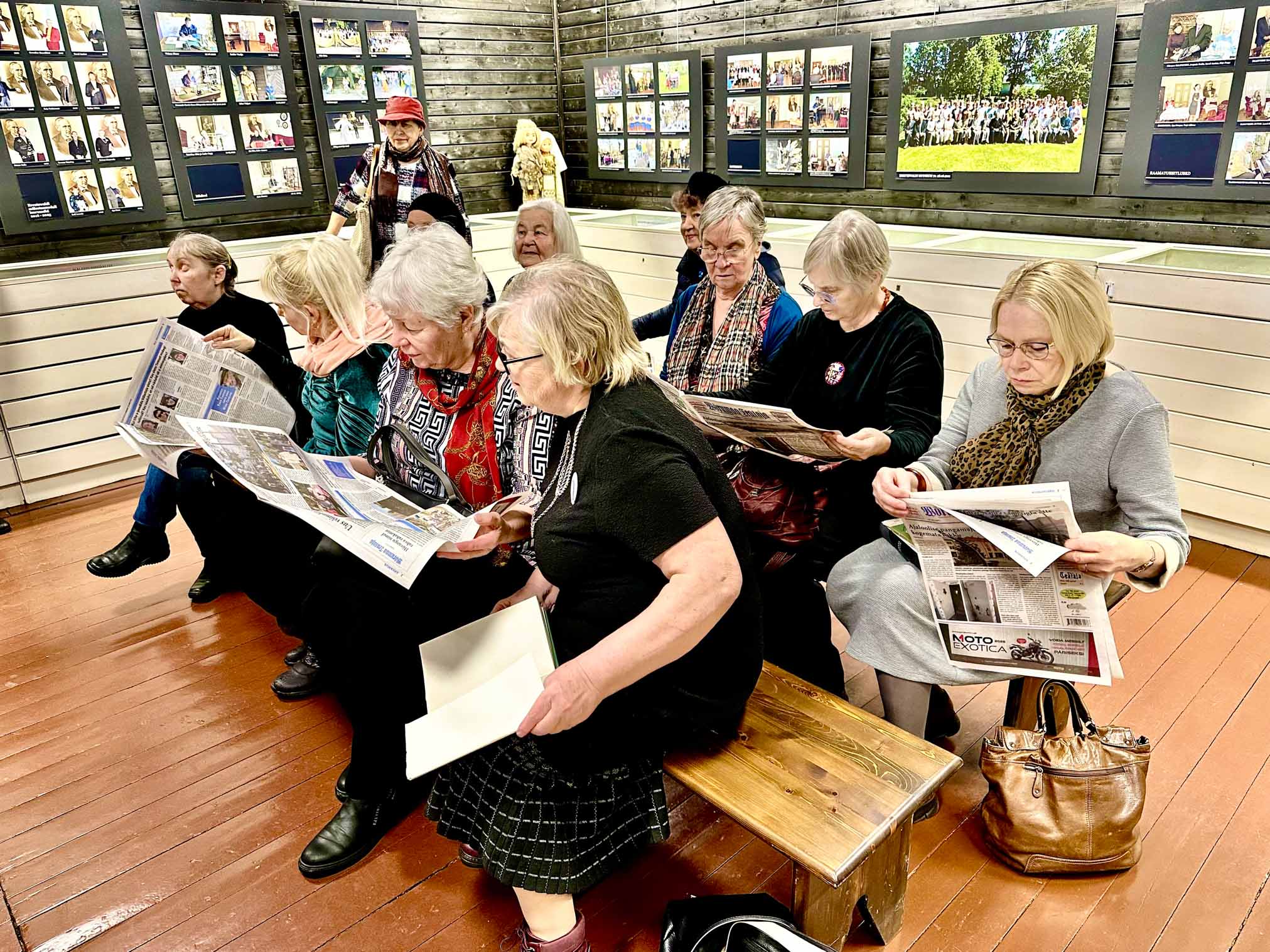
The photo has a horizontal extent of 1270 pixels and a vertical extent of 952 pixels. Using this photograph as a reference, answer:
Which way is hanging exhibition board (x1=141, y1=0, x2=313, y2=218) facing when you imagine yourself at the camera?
facing the viewer and to the right of the viewer

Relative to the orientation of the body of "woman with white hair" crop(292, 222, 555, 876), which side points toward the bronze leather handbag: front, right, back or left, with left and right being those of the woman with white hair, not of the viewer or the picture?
left

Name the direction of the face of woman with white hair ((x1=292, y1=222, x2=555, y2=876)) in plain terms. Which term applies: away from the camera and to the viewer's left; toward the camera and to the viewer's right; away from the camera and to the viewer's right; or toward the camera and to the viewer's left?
toward the camera and to the viewer's left

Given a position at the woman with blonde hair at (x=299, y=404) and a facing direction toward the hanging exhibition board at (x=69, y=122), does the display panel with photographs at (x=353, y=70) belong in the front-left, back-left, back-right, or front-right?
front-right

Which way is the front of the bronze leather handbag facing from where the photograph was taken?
facing the viewer

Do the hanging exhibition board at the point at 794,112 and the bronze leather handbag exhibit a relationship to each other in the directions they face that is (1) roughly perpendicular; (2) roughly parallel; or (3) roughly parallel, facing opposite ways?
roughly parallel

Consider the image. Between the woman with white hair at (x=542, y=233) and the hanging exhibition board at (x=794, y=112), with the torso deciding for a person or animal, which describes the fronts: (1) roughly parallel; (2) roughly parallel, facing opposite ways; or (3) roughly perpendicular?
roughly parallel

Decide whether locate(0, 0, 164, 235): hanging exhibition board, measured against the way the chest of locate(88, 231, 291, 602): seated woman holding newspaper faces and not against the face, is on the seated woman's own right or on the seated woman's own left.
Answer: on the seated woman's own right

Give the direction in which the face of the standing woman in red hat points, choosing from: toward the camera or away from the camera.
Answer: toward the camera

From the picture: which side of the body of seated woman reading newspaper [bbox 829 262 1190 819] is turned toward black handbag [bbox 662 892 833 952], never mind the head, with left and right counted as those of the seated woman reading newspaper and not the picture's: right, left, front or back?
front

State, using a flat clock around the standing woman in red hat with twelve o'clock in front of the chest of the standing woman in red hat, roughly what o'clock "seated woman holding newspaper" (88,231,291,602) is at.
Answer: The seated woman holding newspaper is roughly at 1 o'clock from the standing woman in red hat.

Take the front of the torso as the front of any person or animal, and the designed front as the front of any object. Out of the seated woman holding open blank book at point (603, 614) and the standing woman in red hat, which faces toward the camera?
the standing woman in red hat

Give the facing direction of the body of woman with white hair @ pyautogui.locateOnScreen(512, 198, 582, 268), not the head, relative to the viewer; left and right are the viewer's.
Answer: facing the viewer and to the left of the viewer

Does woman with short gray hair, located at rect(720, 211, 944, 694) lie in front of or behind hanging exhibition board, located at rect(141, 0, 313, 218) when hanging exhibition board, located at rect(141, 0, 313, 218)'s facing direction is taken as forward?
in front

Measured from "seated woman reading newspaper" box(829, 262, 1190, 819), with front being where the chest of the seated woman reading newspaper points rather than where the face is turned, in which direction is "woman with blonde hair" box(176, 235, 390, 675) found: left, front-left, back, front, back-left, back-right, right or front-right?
front-right

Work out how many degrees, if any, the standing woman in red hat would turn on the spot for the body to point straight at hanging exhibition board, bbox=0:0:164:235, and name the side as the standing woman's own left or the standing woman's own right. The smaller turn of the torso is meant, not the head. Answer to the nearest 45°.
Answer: approximately 135° to the standing woman's own right

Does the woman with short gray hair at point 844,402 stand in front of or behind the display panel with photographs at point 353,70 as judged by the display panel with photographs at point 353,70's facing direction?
in front

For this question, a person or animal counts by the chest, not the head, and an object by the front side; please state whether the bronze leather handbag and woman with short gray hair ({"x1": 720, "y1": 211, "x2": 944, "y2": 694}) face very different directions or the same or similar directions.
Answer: same or similar directions

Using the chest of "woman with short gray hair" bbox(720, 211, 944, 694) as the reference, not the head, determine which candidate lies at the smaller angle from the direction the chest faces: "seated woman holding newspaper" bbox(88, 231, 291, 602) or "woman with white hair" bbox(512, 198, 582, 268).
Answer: the seated woman holding newspaper
